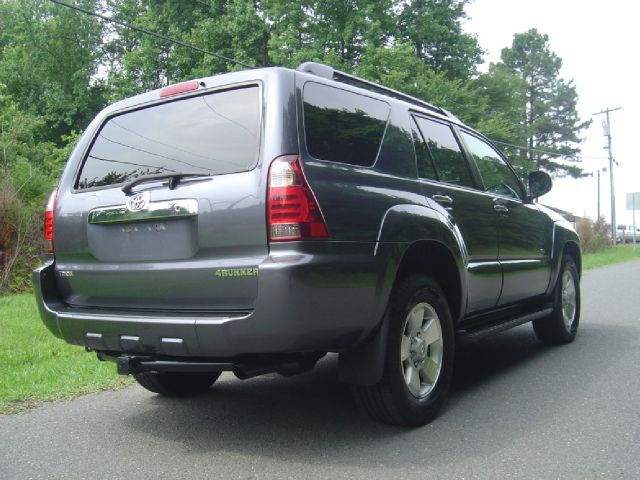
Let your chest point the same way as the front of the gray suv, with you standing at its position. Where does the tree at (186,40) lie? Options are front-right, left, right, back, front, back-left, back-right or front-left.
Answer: front-left

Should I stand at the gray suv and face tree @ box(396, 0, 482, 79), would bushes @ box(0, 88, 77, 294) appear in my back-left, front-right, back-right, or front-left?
front-left

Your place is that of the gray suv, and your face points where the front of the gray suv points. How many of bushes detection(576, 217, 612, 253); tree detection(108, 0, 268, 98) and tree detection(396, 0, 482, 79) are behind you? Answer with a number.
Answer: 0

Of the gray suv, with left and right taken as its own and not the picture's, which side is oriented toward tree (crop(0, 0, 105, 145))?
left

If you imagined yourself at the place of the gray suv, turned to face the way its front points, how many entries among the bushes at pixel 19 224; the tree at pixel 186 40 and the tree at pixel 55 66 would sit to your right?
0

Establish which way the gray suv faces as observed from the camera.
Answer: facing away from the viewer and to the right of the viewer

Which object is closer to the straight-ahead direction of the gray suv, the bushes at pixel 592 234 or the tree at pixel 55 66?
the bushes

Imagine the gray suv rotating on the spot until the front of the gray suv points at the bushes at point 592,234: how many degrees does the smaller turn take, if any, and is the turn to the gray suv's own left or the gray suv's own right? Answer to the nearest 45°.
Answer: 0° — it already faces it

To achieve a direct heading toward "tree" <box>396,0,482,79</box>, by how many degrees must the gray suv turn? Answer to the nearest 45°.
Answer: approximately 45° to its left

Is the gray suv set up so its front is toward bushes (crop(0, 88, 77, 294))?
no
